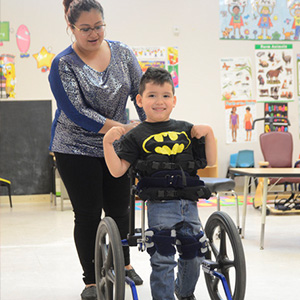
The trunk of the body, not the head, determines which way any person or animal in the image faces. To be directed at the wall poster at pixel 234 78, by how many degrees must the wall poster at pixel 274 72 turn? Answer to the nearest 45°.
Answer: approximately 90° to its right

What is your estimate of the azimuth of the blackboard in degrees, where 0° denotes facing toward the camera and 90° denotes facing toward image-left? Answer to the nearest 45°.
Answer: approximately 0°

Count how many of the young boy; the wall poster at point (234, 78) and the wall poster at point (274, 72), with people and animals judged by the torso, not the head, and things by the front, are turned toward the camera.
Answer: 3

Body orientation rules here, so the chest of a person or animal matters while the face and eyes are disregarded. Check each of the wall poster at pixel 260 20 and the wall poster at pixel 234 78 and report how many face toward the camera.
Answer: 2

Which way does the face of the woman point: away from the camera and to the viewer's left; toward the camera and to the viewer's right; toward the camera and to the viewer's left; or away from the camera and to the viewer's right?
toward the camera and to the viewer's right

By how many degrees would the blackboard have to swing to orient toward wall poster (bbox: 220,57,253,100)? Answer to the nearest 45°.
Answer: approximately 90° to its left

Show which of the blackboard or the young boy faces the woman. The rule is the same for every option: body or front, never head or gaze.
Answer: the blackboard

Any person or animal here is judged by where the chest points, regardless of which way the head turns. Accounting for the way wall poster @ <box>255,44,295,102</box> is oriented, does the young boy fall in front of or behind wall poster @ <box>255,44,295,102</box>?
in front
